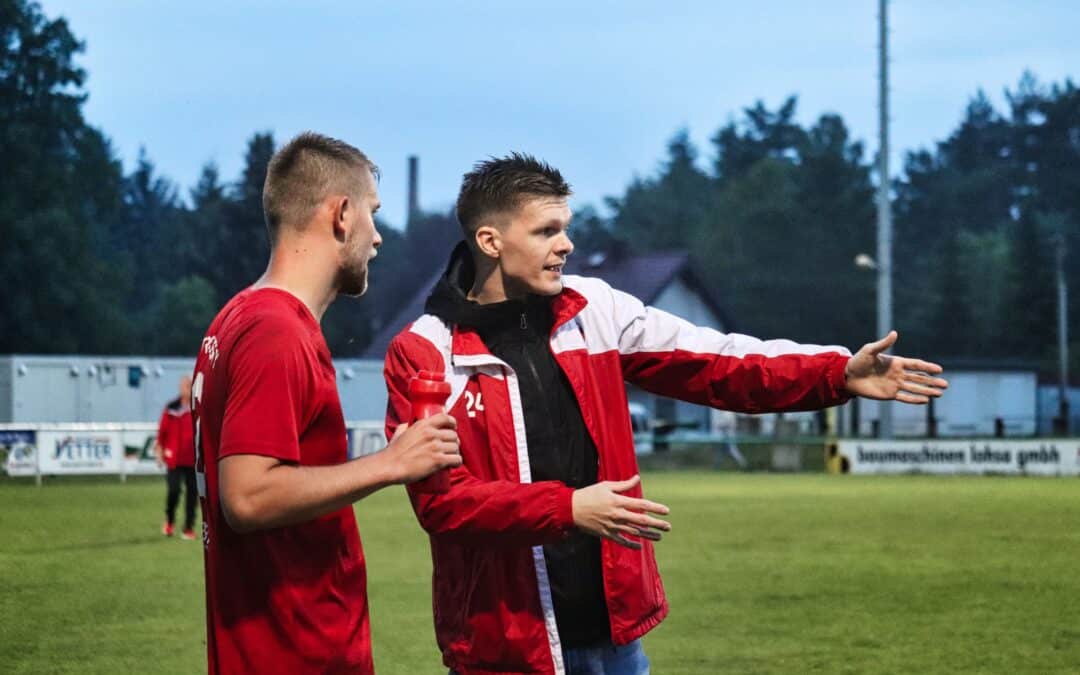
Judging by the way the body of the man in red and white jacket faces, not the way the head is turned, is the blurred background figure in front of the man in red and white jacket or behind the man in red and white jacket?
behind

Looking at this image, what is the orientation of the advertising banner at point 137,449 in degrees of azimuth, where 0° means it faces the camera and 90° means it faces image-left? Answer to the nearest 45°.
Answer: approximately 0°

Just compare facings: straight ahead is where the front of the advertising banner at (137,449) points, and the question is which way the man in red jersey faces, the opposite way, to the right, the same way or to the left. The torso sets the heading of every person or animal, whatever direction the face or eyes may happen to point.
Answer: to the left

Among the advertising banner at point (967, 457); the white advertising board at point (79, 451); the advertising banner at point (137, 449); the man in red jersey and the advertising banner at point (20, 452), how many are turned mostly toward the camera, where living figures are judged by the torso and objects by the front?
4

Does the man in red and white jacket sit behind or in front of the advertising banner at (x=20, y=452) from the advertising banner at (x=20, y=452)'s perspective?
in front

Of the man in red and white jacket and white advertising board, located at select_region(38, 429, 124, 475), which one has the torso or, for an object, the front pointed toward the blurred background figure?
the white advertising board

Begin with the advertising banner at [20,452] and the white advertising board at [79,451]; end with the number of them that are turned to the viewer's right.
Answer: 0

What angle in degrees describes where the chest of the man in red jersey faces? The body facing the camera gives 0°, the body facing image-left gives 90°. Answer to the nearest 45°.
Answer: approximately 270°

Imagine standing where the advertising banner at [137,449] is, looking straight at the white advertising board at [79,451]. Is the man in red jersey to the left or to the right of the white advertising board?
left

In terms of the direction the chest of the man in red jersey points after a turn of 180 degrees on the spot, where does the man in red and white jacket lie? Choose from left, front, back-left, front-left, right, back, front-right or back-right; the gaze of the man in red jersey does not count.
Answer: back-right

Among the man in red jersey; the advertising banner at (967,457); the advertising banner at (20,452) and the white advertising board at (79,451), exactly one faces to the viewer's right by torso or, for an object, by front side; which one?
the man in red jersey

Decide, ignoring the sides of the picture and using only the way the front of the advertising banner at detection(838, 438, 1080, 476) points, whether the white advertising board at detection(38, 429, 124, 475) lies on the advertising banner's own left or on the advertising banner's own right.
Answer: on the advertising banner's own right
